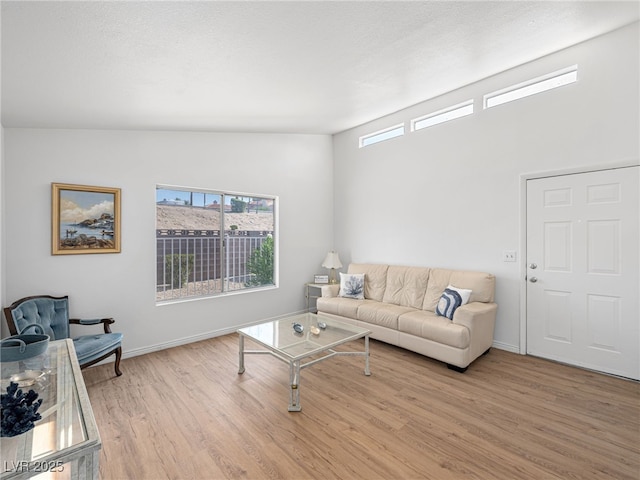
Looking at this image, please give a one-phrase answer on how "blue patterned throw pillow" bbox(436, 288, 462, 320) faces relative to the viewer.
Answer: facing the viewer and to the left of the viewer

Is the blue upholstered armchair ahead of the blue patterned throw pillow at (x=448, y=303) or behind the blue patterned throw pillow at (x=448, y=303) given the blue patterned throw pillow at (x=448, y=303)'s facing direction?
ahead

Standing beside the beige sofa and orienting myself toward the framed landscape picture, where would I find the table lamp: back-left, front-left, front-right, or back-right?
front-right

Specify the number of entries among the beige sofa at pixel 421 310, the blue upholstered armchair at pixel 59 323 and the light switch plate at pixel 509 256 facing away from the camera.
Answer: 0

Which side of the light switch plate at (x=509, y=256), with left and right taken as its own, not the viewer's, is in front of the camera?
front

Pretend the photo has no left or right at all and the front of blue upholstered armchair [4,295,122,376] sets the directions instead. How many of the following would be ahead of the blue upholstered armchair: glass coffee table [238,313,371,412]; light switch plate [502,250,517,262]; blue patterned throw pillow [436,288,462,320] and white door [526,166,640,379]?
4

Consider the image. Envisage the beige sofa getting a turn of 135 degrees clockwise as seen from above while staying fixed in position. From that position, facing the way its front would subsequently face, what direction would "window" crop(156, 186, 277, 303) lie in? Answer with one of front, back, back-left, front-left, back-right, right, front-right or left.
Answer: left

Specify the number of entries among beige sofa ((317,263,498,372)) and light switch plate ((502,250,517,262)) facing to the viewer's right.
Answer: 0

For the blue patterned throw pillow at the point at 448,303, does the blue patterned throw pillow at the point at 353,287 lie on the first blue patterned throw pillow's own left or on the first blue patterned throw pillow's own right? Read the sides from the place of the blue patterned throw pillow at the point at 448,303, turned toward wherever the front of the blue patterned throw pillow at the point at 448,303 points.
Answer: on the first blue patterned throw pillow's own right

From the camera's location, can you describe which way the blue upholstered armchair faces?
facing the viewer and to the right of the viewer

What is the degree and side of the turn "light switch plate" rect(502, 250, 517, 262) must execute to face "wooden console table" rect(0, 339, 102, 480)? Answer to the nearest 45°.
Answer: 0° — it already faces it

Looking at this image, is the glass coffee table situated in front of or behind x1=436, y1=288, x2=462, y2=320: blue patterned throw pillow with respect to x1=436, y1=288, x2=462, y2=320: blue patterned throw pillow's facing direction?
in front

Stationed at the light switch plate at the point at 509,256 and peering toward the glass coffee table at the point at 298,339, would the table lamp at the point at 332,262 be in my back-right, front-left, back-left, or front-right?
front-right
